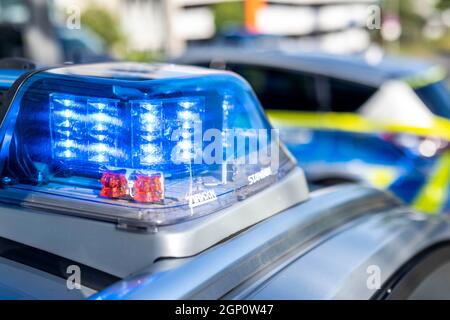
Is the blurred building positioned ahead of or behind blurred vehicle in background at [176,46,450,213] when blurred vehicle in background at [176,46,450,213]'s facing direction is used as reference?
ahead

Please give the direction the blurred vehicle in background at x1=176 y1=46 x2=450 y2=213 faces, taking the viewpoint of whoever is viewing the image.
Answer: facing away from the viewer and to the left of the viewer

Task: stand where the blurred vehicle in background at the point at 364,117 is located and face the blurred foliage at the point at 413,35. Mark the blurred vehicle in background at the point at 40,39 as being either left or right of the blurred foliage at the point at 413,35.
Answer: left

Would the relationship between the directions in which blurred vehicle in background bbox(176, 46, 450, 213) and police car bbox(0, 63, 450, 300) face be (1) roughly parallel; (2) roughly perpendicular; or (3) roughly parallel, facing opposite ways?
roughly perpendicular
